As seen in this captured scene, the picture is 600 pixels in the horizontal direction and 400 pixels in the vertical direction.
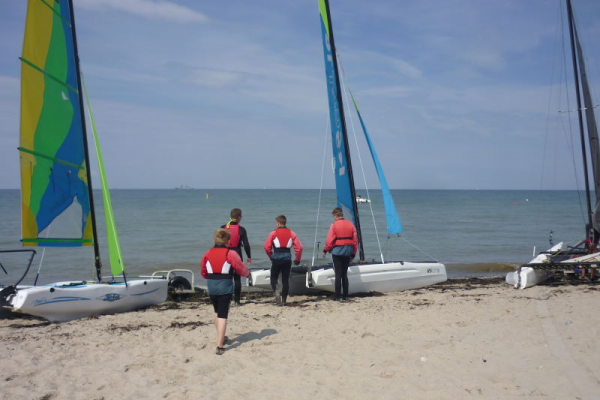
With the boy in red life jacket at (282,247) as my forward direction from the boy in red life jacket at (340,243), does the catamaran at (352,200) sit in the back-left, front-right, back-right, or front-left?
back-right

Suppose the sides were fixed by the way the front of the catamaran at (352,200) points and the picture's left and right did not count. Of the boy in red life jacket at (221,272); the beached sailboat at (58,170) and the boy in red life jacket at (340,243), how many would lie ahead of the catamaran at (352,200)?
0

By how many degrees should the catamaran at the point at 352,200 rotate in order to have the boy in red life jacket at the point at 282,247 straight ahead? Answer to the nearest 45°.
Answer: approximately 180°

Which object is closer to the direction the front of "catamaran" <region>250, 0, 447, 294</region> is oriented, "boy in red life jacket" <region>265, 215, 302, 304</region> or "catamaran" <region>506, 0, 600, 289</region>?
the catamaran

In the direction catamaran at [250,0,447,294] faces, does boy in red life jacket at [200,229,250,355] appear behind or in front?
behind

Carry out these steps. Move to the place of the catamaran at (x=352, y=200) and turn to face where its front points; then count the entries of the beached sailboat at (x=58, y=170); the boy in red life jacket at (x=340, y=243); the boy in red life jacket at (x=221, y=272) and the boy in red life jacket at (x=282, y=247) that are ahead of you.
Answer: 0

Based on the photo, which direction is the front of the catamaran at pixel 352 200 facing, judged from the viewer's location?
facing away from the viewer and to the right of the viewer

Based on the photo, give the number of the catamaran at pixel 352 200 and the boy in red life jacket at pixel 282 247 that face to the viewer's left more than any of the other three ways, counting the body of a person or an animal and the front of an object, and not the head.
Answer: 0

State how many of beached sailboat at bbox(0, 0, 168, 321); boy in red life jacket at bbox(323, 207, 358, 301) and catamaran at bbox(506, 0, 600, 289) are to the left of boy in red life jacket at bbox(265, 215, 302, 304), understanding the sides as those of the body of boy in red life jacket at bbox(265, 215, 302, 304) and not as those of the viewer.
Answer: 1

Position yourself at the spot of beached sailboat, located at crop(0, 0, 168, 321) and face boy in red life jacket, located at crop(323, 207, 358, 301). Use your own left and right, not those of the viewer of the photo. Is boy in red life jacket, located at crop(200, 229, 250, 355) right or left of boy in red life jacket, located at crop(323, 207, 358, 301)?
right

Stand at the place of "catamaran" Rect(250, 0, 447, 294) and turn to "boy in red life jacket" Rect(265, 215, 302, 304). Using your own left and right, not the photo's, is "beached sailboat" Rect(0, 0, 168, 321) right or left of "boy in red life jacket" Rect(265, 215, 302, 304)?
right

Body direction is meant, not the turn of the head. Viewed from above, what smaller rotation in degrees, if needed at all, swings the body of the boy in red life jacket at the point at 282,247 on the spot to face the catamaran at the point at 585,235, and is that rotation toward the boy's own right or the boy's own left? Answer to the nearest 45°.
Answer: approximately 45° to the boy's own right

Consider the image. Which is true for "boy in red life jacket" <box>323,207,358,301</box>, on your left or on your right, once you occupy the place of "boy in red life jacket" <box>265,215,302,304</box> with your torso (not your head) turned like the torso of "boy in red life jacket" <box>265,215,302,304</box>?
on your right

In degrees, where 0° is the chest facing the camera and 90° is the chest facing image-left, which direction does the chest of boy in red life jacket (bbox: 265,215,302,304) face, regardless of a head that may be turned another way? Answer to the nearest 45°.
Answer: approximately 180°

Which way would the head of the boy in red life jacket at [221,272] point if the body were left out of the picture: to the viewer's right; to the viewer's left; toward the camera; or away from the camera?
away from the camera

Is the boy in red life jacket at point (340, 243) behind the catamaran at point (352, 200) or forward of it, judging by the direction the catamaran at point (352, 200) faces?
behind

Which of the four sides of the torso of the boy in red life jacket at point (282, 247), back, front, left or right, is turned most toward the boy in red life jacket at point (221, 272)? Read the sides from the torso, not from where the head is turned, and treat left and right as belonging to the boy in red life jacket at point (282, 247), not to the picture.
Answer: back
